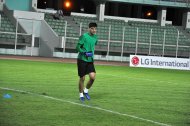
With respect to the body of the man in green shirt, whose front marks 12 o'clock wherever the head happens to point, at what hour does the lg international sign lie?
The lg international sign is roughly at 8 o'clock from the man in green shirt.

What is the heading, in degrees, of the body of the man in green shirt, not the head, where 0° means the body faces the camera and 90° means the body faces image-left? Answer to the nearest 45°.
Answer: approximately 315°
